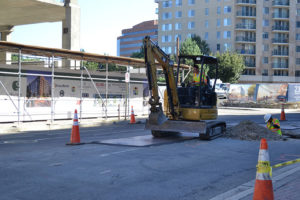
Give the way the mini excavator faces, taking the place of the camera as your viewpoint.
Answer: facing the viewer and to the left of the viewer

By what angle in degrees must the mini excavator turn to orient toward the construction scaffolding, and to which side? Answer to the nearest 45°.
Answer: approximately 90° to its right

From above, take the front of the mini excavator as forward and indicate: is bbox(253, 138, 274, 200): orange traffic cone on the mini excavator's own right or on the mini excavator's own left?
on the mini excavator's own left

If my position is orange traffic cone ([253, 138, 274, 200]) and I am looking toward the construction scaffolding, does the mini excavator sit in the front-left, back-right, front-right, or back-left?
front-right
